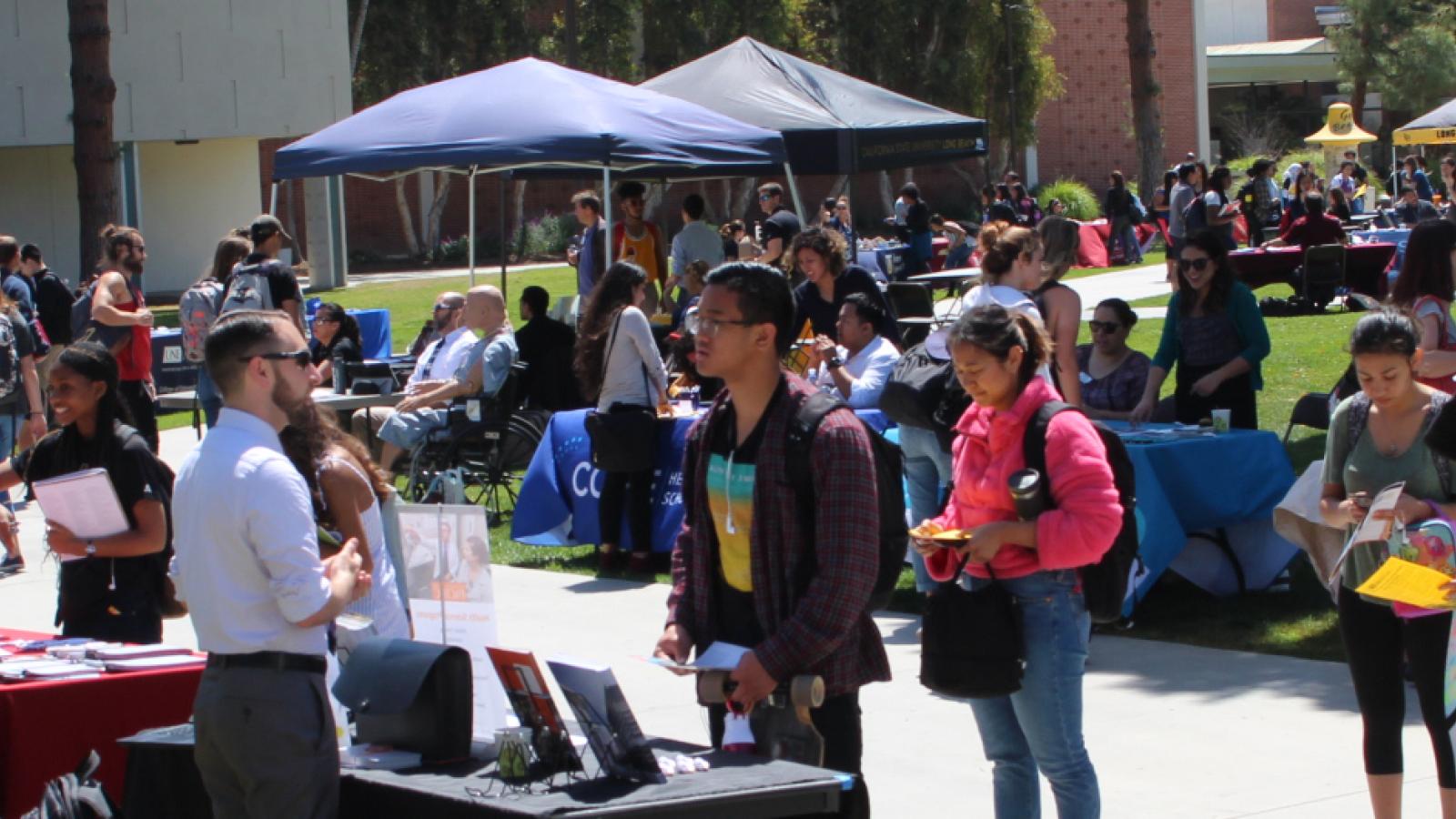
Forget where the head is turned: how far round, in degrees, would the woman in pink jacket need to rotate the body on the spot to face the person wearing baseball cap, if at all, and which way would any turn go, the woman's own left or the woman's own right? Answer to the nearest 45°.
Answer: approximately 90° to the woman's own right

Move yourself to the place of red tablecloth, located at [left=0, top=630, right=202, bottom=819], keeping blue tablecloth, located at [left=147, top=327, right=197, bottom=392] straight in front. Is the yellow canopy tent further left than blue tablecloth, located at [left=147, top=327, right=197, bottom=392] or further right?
right

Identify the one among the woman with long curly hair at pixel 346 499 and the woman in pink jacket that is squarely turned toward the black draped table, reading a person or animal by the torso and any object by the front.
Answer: the woman in pink jacket

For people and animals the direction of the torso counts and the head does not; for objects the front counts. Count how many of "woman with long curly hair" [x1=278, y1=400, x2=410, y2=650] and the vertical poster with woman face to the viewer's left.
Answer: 1

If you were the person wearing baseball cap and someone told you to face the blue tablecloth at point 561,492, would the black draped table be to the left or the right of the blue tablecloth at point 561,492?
right

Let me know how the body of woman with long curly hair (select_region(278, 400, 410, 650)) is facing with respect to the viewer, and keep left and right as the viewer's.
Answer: facing to the left of the viewer
